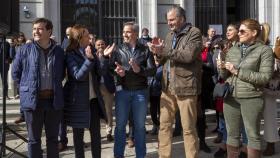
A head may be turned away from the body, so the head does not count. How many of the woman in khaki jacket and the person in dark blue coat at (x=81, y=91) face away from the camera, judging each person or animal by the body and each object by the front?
0

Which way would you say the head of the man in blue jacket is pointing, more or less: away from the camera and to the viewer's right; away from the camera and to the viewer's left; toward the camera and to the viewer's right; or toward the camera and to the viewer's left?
toward the camera and to the viewer's left

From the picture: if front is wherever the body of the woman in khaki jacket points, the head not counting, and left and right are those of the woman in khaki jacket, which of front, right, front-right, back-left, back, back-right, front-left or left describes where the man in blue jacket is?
front-right

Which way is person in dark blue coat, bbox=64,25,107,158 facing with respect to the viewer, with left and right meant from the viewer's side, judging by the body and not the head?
facing the viewer and to the right of the viewer

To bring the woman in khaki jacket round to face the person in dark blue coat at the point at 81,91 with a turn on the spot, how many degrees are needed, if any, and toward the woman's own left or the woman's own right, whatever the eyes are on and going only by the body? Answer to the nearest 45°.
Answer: approximately 45° to the woman's own right
